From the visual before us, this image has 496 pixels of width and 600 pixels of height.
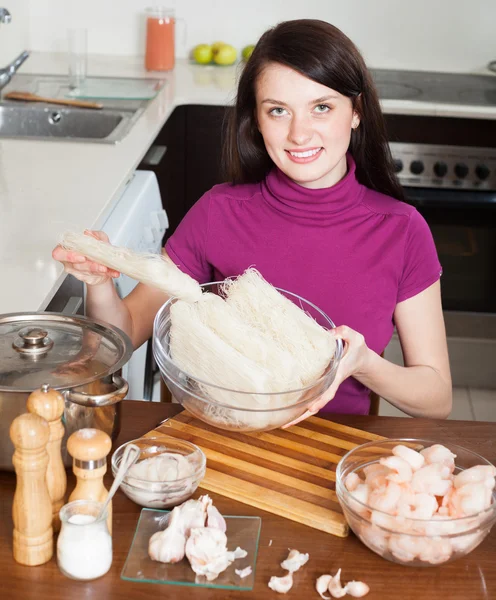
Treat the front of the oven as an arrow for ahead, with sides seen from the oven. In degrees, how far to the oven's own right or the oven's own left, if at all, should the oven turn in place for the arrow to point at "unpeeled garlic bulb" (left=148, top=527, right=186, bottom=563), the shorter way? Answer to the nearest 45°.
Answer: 0° — it already faces it

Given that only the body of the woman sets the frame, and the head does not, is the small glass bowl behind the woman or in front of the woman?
in front

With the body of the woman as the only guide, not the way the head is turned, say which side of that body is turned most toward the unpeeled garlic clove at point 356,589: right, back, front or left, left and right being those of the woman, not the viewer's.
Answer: front

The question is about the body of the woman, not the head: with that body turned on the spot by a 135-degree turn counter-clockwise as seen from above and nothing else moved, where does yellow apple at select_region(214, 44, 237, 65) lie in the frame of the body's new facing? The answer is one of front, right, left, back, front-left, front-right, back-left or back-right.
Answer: front-left

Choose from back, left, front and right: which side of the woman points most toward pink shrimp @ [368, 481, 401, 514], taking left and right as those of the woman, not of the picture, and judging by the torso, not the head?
front

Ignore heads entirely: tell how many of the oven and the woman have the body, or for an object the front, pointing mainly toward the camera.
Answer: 2

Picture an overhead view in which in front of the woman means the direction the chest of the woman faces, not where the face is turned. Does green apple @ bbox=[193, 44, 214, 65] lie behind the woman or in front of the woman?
behind

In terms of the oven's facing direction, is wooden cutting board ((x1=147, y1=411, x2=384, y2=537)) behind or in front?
in front

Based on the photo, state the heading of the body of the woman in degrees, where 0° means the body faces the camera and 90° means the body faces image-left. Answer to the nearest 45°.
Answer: approximately 0°

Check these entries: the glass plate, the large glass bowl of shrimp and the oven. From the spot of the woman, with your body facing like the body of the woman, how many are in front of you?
2
